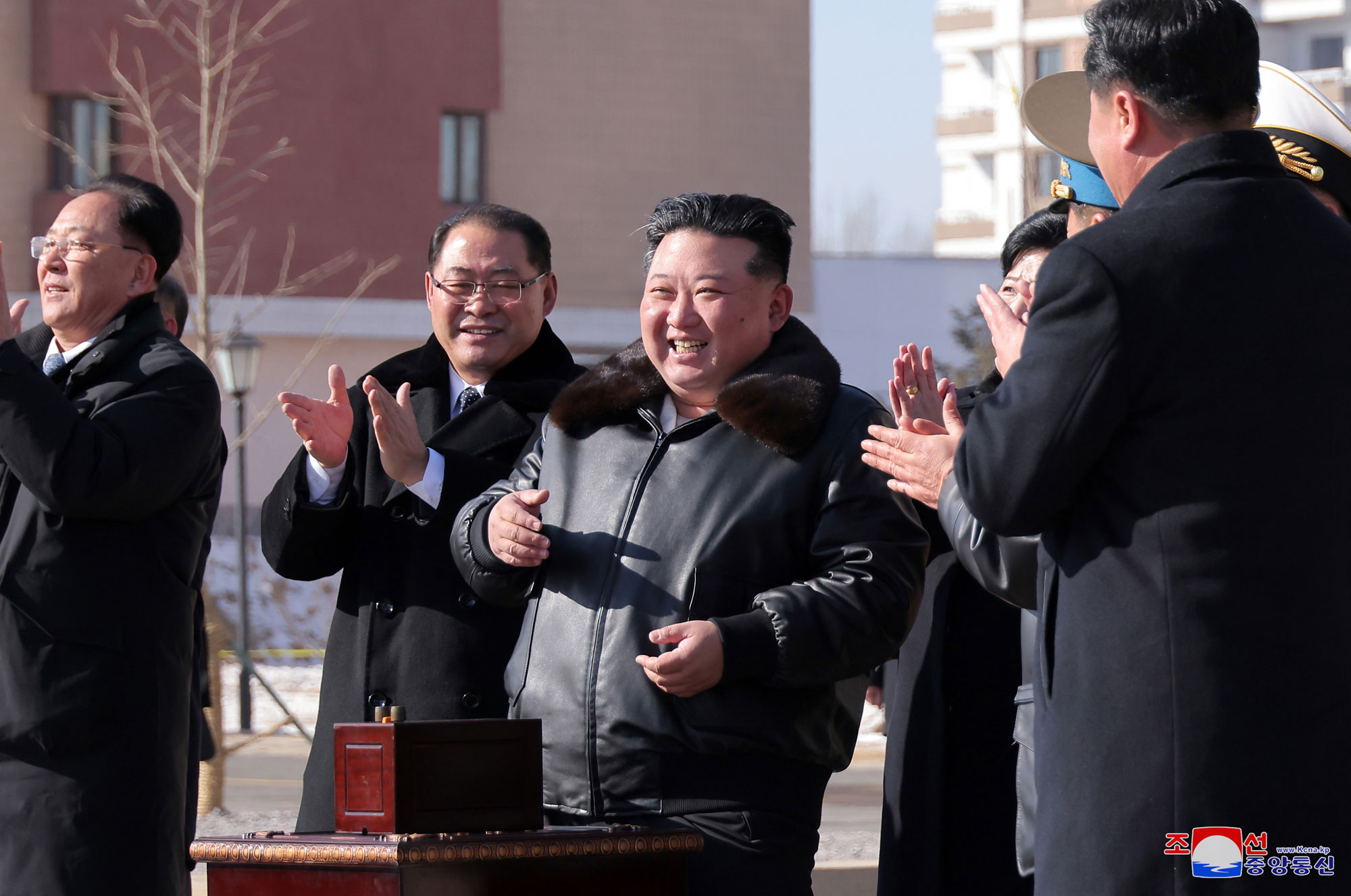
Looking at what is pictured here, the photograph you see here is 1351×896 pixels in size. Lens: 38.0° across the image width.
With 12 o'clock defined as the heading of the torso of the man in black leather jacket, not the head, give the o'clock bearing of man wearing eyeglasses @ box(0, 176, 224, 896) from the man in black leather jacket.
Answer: The man wearing eyeglasses is roughly at 2 o'clock from the man in black leather jacket.

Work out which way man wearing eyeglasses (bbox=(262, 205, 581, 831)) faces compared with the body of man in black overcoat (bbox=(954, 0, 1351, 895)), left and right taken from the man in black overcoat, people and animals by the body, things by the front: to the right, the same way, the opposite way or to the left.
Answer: the opposite way

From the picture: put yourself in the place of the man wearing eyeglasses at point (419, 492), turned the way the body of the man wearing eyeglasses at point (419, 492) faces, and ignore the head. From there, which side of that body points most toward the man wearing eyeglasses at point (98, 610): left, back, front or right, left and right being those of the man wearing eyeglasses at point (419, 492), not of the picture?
right

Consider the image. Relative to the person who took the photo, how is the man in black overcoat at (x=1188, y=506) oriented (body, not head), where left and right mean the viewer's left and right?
facing away from the viewer and to the left of the viewer

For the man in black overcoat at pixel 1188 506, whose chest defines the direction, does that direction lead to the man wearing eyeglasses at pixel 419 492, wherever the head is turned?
yes

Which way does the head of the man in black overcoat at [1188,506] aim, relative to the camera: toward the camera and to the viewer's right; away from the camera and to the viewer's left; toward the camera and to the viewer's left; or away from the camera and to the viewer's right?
away from the camera and to the viewer's left

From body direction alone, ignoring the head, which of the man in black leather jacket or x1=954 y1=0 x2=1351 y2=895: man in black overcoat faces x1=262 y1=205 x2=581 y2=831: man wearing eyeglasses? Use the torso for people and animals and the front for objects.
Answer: the man in black overcoat

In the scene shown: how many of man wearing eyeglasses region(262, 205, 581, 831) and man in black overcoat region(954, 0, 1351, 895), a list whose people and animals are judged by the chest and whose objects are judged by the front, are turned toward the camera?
1

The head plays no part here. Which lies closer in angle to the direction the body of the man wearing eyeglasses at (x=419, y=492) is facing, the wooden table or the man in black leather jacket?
the wooden table

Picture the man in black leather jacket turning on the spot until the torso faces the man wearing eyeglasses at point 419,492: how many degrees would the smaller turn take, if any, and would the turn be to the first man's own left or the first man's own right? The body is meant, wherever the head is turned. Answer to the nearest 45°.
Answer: approximately 90° to the first man's own right
